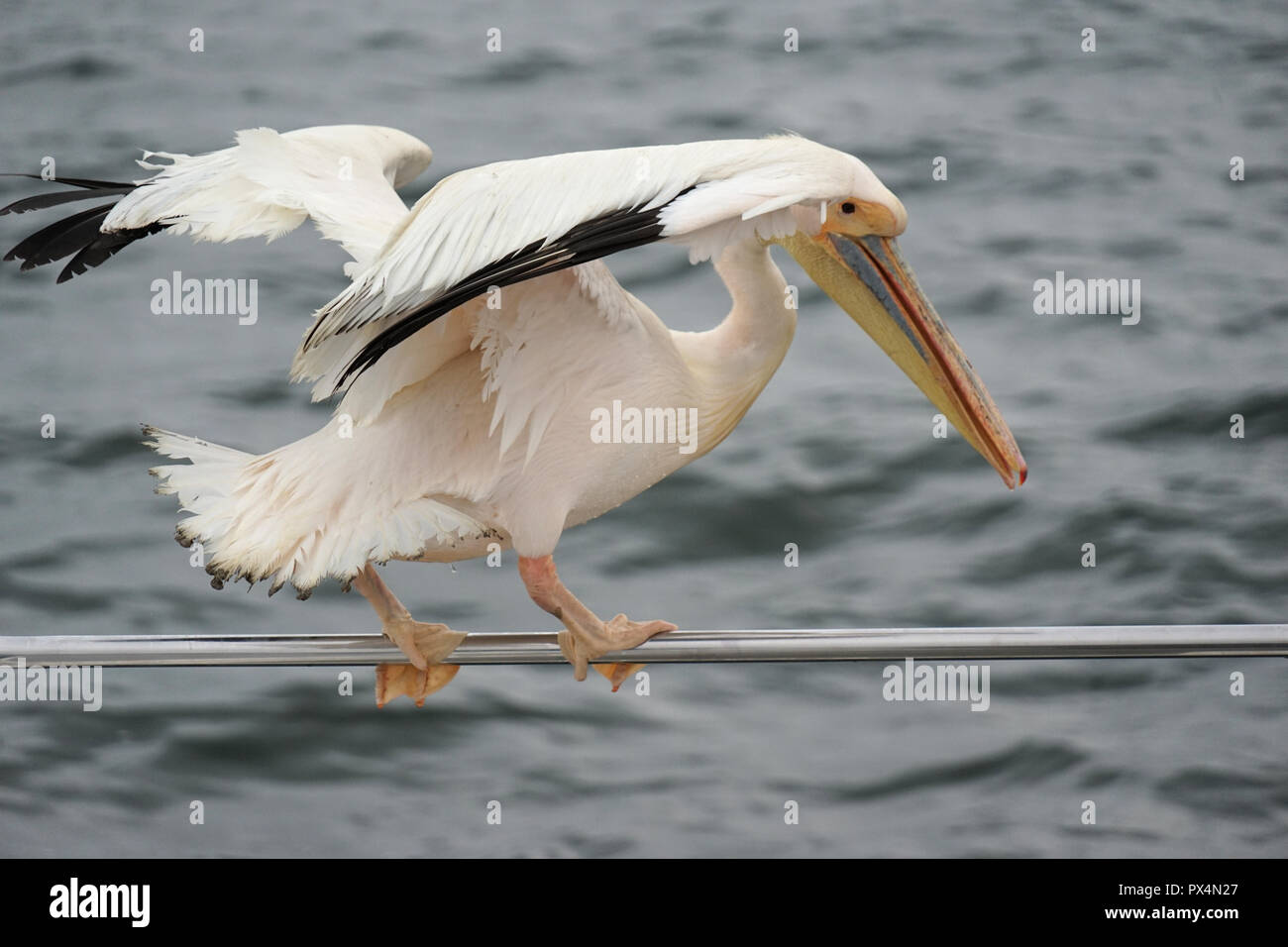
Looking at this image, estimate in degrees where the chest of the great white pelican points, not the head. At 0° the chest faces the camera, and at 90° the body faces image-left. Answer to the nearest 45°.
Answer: approximately 270°
